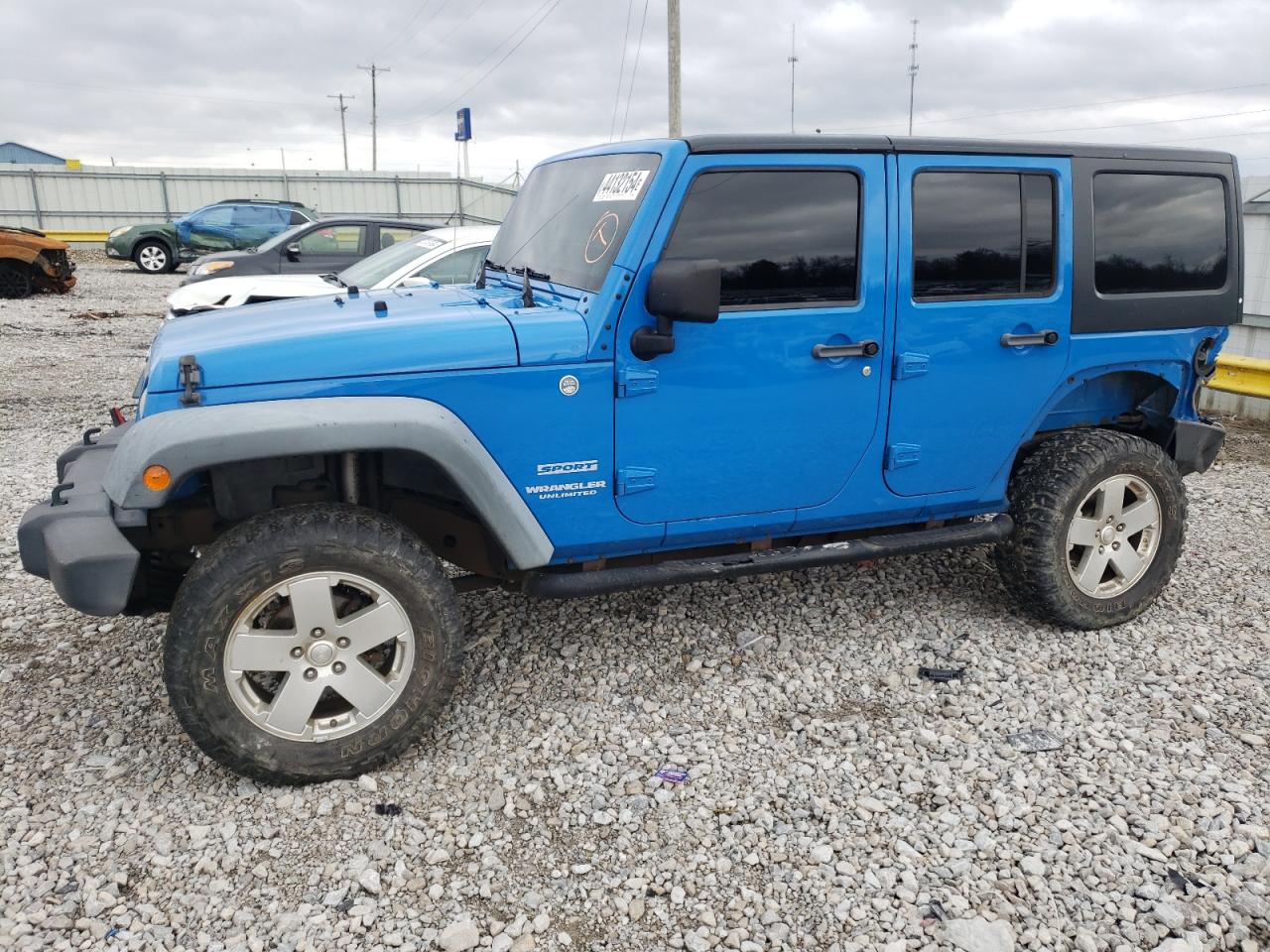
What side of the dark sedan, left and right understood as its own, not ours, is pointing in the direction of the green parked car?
right

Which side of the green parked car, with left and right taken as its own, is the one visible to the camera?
left

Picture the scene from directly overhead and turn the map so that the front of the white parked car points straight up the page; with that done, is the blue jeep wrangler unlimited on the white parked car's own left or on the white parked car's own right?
on the white parked car's own left

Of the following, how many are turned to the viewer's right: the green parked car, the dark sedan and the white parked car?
0

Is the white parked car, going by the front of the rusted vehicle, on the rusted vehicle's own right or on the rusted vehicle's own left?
on the rusted vehicle's own right

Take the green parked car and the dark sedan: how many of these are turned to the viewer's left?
2

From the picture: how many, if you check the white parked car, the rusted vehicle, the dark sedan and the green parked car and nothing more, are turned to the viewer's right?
1

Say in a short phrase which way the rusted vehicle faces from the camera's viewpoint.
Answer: facing to the right of the viewer

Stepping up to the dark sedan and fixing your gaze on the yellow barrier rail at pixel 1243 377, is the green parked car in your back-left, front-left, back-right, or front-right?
back-left

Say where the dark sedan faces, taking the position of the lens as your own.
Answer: facing to the left of the viewer

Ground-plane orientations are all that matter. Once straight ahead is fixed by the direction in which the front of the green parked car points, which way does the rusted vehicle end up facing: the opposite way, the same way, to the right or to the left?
the opposite way

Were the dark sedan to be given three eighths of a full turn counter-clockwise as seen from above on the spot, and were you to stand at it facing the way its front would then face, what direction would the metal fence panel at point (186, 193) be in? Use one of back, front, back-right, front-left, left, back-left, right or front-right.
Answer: back-left

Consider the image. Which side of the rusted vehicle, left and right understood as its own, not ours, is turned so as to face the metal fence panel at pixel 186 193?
left

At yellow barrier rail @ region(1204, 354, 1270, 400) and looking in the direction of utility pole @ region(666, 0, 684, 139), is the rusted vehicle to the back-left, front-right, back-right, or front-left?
front-left
